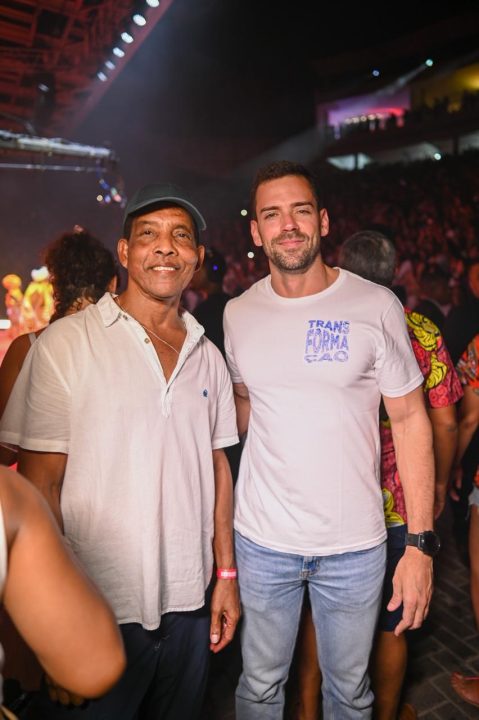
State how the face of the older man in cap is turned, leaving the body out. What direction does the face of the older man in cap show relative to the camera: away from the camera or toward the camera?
toward the camera

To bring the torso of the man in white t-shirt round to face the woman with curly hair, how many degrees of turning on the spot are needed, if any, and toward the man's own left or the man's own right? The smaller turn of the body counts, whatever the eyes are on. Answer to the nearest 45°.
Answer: approximately 135° to the man's own right

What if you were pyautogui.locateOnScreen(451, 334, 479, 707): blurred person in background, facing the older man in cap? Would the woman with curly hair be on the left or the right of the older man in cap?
right

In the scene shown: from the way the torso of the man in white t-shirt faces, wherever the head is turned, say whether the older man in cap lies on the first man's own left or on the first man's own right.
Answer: on the first man's own right

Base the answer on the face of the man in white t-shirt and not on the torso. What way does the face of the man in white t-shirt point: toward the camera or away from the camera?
toward the camera

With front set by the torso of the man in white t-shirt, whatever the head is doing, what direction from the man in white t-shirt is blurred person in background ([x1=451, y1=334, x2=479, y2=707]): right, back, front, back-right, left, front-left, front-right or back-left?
back-left

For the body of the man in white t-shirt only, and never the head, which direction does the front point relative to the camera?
toward the camera

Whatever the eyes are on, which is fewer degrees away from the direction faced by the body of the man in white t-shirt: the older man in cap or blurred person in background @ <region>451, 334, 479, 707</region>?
the older man in cap

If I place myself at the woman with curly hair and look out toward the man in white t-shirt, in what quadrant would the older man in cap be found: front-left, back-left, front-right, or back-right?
front-right

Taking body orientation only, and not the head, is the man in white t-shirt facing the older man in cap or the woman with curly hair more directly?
the older man in cap

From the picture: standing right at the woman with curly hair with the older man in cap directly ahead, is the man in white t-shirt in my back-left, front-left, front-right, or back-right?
front-left
